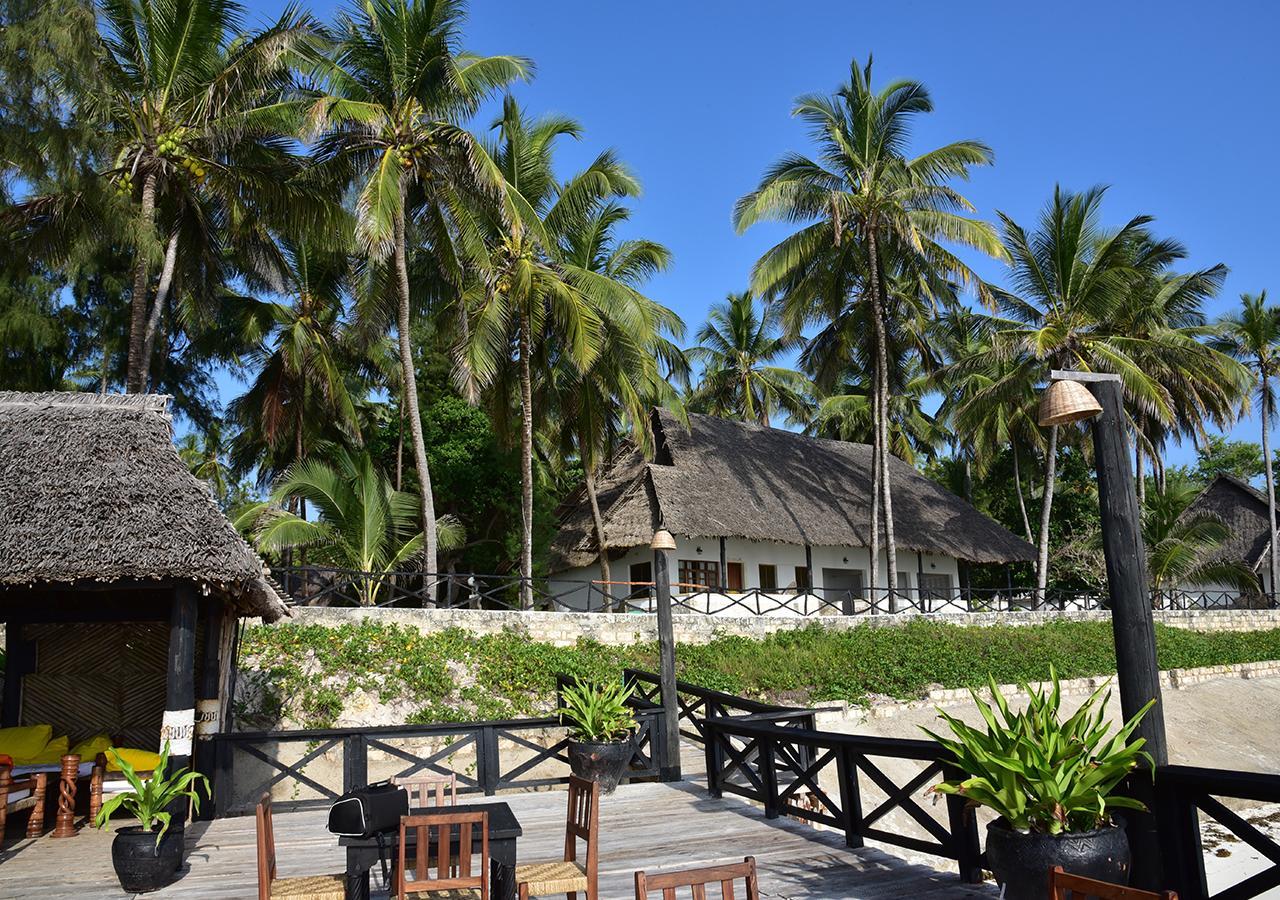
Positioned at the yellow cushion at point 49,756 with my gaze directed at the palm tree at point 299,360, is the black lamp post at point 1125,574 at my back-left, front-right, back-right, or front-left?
back-right

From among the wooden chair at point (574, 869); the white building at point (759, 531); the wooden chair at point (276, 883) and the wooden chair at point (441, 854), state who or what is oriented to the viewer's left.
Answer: the wooden chair at point (574, 869)

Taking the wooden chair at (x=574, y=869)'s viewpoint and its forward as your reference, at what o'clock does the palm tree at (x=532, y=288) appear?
The palm tree is roughly at 3 o'clock from the wooden chair.

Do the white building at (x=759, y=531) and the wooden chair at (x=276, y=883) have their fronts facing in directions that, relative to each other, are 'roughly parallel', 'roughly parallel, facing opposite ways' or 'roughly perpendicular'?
roughly perpendicular

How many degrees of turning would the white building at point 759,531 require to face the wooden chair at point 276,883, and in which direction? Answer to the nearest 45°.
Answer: approximately 45° to its right

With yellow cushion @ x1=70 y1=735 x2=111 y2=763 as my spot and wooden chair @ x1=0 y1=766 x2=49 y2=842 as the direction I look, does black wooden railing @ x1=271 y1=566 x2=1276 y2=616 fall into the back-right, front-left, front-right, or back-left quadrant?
back-left

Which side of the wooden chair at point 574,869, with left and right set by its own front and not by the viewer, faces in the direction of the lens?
left

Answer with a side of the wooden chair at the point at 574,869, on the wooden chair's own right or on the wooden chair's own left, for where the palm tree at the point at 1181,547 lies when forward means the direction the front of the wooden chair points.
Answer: on the wooden chair's own right

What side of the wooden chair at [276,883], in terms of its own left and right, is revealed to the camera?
right

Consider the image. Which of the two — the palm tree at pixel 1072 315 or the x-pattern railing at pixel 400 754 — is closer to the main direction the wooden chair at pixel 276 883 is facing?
the palm tree

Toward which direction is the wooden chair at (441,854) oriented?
away from the camera

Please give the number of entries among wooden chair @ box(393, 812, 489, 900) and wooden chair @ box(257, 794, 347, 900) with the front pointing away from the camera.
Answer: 1

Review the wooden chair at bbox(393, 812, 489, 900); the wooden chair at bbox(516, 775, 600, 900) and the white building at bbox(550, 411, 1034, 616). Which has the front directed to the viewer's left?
the wooden chair at bbox(516, 775, 600, 900)

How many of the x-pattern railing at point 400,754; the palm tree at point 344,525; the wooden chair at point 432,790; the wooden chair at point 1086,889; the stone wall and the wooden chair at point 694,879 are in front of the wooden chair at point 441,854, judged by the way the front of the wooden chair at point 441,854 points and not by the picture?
4

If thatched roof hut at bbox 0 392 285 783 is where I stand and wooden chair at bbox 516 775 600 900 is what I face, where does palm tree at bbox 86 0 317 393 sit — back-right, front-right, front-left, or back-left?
back-left

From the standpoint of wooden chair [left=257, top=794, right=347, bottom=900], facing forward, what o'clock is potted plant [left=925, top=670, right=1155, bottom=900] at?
The potted plant is roughly at 1 o'clock from the wooden chair.
